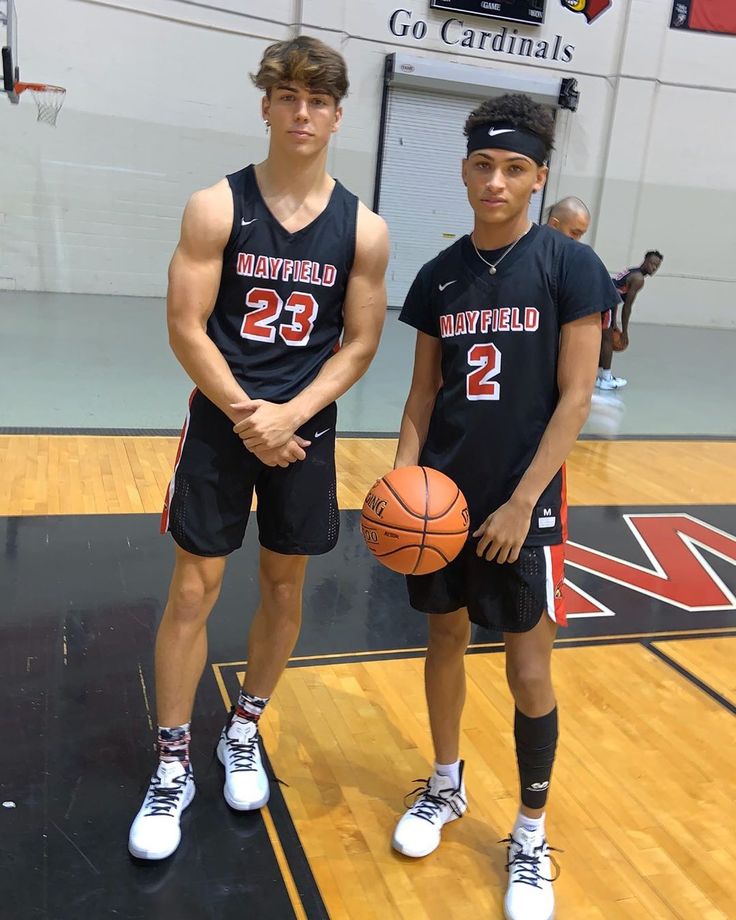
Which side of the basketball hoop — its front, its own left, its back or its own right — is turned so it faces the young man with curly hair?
right

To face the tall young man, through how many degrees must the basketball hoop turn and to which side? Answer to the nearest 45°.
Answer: approximately 90° to its right

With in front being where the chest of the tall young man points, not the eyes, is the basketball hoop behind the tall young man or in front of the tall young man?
behind

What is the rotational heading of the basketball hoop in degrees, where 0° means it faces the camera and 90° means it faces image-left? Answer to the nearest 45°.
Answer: approximately 270°

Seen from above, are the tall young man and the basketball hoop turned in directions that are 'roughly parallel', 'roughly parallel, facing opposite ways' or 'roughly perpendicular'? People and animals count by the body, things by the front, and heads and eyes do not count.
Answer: roughly perpendicular

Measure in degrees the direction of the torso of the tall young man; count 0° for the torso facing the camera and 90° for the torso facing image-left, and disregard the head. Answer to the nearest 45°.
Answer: approximately 0°

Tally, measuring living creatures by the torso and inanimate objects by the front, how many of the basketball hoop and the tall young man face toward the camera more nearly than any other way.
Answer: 1

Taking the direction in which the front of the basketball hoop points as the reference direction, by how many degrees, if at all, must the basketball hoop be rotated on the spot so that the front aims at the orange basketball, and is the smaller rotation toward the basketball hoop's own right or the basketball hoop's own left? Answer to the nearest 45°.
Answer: approximately 90° to the basketball hoop's own right
